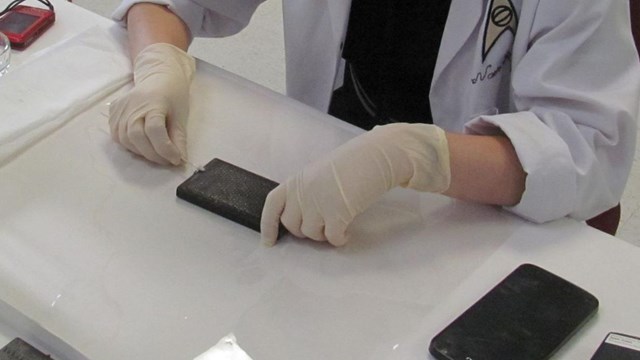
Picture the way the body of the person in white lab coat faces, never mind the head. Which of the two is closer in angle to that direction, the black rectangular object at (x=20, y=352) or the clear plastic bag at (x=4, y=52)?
the black rectangular object

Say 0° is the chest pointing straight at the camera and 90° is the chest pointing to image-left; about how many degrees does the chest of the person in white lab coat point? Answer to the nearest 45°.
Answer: approximately 45°

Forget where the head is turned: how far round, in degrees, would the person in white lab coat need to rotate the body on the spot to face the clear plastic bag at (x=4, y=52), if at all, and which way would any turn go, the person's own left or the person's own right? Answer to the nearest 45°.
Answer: approximately 45° to the person's own right

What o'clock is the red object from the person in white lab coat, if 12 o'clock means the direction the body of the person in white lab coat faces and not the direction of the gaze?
The red object is roughly at 2 o'clock from the person in white lab coat.
